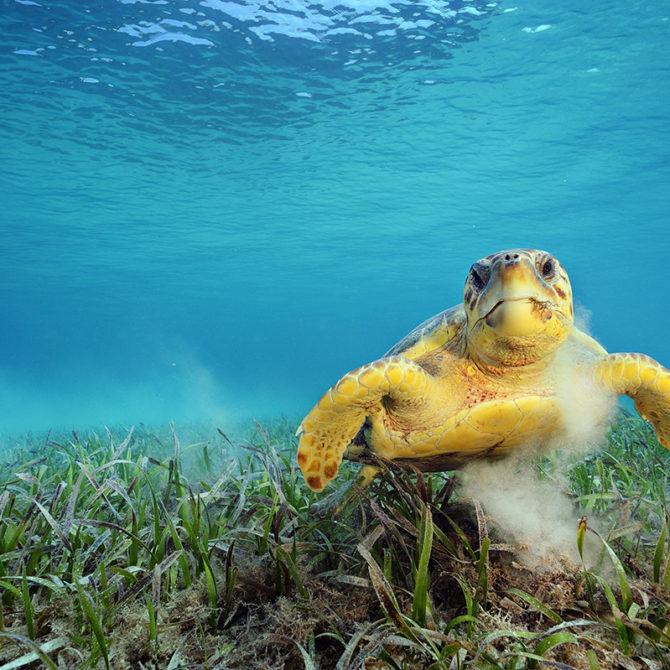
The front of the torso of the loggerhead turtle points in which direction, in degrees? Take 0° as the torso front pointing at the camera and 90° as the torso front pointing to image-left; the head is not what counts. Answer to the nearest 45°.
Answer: approximately 0°
